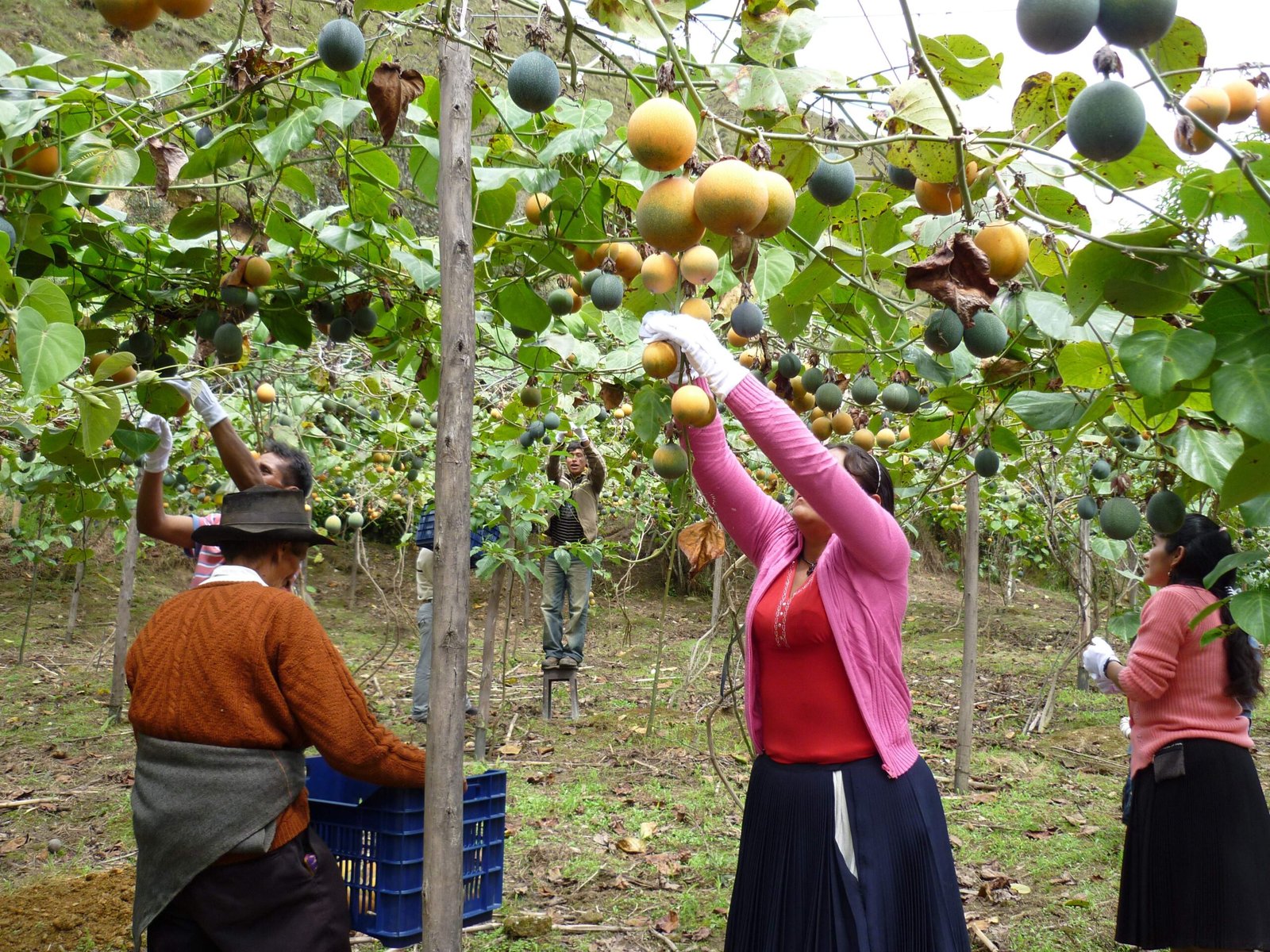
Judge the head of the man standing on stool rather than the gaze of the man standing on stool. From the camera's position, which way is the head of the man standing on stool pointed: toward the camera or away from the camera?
toward the camera

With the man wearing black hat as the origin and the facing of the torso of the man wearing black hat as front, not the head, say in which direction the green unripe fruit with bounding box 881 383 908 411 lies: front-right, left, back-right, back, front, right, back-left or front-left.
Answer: front-right

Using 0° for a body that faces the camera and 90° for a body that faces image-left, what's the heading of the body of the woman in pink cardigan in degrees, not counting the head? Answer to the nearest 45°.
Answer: approximately 45°

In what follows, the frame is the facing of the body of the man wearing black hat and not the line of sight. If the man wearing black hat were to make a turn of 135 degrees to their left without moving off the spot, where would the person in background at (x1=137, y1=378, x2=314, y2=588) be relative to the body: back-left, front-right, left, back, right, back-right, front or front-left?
right

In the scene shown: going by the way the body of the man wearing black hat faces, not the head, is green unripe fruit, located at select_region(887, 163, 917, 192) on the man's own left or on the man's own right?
on the man's own right

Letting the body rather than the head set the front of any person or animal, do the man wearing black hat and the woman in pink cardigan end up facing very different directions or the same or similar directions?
very different directions

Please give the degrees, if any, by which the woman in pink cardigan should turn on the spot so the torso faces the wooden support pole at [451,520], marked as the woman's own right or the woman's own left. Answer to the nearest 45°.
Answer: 0° — they already face it

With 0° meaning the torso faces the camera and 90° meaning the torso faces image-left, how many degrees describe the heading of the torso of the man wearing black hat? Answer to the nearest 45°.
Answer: approximately 225°

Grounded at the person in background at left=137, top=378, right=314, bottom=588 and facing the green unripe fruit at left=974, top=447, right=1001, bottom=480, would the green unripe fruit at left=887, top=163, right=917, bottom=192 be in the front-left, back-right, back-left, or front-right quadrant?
front-right
